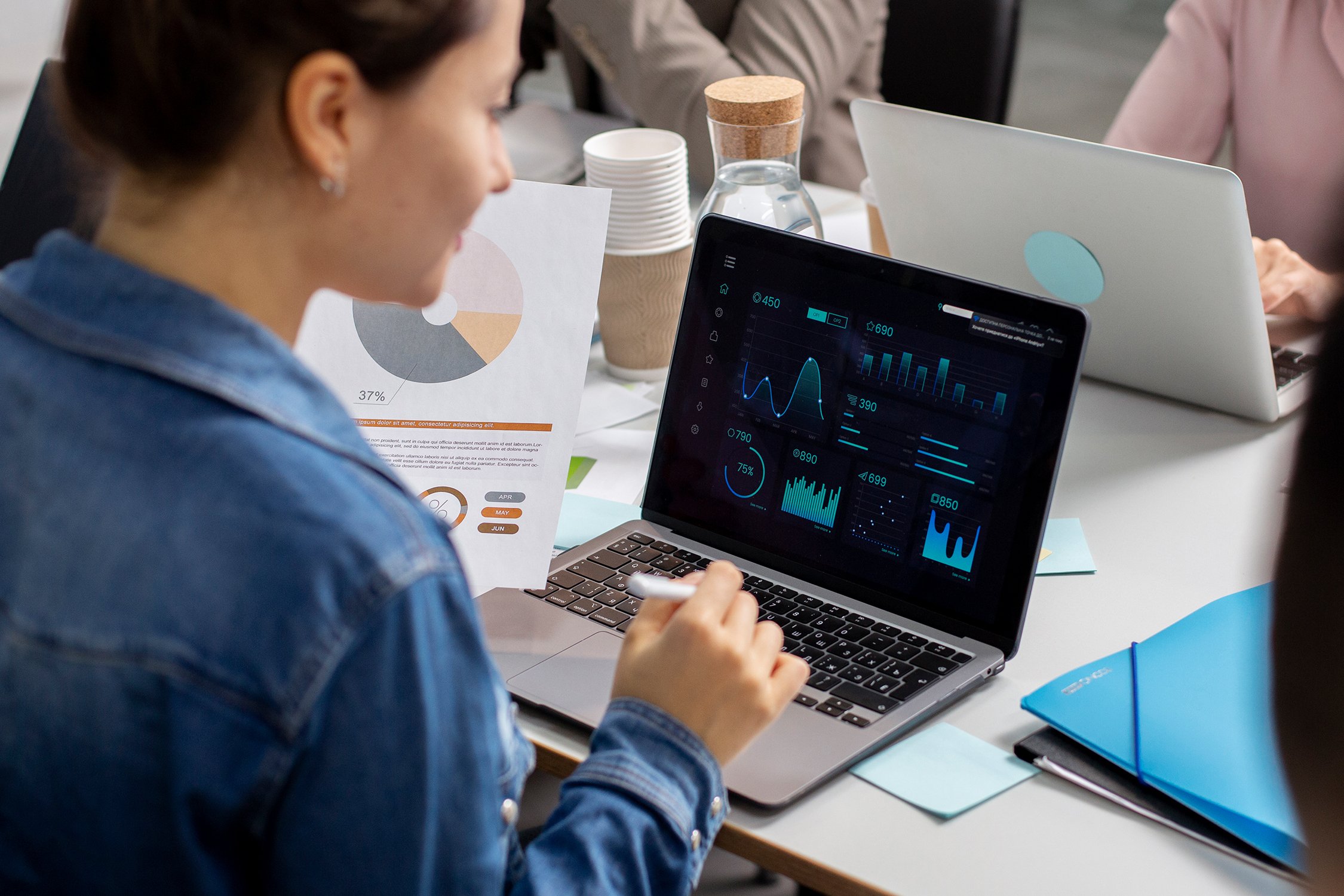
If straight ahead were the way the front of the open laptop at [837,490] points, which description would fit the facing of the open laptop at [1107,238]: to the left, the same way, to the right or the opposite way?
the opposite way

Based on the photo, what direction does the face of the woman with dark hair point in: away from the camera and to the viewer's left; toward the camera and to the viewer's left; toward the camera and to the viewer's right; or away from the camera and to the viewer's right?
away from the camera and to the viewer's right

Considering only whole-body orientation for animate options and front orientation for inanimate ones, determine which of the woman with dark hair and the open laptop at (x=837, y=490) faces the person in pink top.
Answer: the woman with dark hair

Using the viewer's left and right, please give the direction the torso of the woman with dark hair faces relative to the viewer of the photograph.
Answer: facing away from the viewer and to the right of the viewer

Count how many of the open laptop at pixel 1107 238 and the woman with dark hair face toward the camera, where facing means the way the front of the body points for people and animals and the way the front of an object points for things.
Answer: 0

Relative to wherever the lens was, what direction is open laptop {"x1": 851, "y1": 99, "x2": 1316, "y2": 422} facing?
facing away from the viewer and to the right of the viewer

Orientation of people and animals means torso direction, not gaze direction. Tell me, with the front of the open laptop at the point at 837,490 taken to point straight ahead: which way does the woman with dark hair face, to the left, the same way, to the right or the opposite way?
the opposite way
